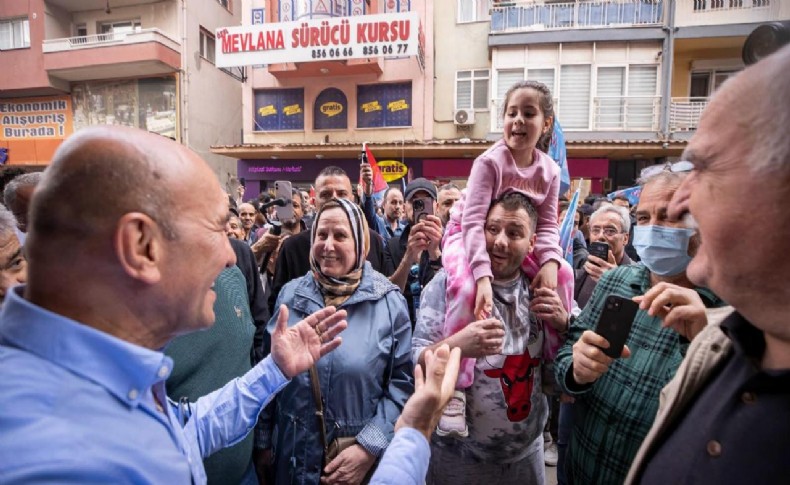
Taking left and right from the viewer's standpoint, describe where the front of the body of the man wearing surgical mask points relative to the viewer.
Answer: facing the viewer

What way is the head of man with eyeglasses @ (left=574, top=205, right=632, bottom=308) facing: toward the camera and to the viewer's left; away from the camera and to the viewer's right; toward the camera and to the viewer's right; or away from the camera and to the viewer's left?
toward the camera and to the viewer's left

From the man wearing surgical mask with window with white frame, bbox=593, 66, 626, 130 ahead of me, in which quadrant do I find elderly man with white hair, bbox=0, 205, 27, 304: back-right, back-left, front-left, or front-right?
back-left

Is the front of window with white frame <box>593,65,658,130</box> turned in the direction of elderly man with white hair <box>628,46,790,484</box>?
yes

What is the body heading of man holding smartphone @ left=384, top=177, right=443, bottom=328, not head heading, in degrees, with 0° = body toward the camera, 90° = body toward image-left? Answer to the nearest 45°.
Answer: approximately 0°

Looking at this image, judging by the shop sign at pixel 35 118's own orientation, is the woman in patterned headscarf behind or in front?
in front

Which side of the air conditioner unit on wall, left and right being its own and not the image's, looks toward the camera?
front

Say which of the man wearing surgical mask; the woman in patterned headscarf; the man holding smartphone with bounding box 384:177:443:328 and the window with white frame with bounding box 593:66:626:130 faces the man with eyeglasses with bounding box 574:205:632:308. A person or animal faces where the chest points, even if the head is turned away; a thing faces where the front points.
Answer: the window with white frame

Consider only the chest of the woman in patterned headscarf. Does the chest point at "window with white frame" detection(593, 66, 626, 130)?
no

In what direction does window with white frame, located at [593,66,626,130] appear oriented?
toward the camera

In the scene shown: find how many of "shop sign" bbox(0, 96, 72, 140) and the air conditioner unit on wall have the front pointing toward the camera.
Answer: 2

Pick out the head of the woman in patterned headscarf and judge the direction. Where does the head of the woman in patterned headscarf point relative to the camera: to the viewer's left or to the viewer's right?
to the viewer's left

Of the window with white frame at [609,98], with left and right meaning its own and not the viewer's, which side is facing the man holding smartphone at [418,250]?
front
